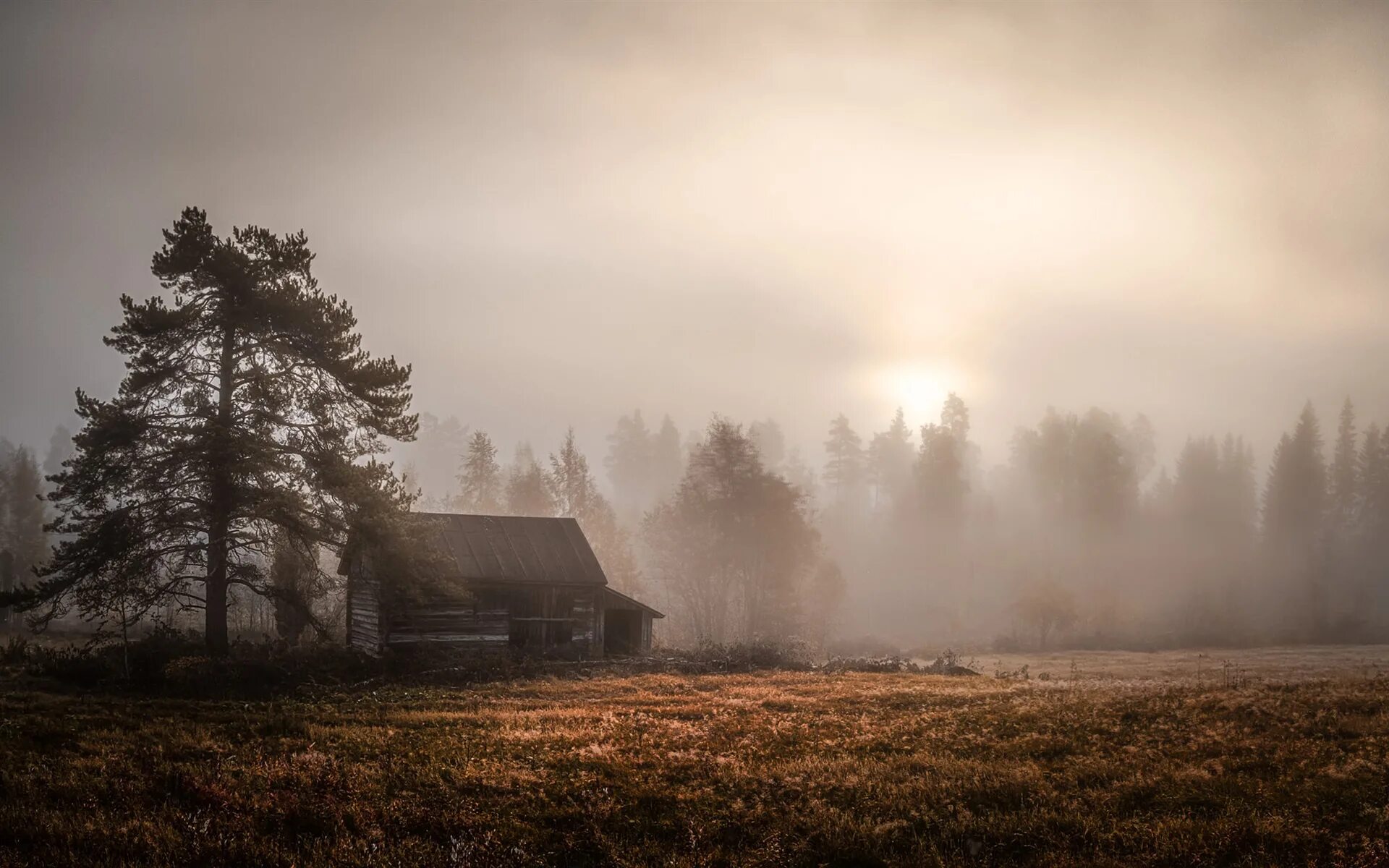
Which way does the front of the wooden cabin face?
toward the camera

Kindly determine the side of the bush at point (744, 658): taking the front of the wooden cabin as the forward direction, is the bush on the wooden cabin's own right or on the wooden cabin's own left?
on the wooden cabin's own left

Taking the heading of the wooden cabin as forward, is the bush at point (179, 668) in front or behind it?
in front

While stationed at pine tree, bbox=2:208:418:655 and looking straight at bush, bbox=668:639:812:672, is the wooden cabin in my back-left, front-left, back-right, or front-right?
front-left
